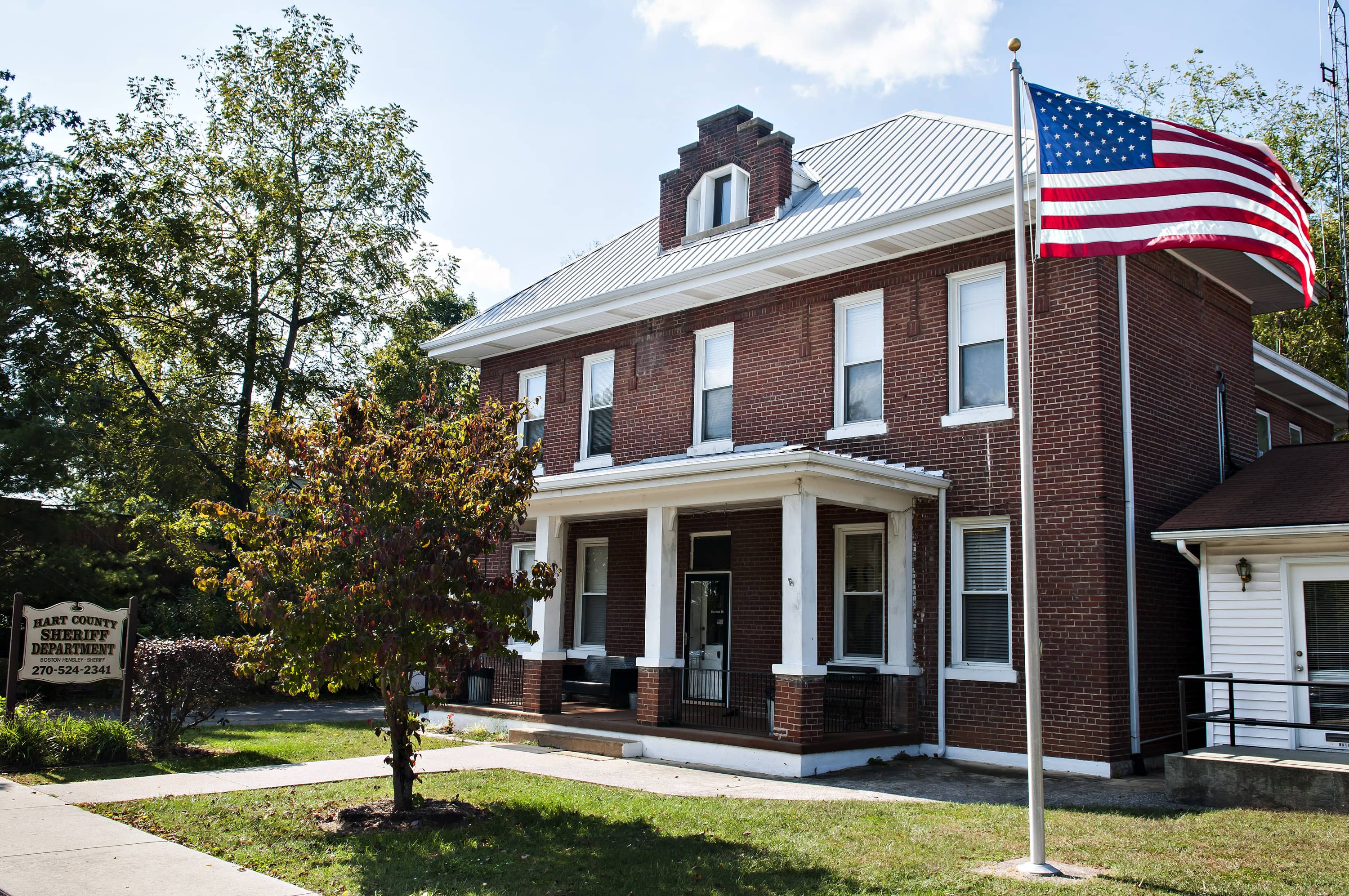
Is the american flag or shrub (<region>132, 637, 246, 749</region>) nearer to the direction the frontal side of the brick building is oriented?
the shrub

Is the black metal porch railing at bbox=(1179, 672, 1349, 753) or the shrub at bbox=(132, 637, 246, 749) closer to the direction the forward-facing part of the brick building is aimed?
the shrub

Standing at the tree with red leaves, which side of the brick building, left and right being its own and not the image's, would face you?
front

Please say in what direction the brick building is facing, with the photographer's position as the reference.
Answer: facing the viewer and to the left of the viewer

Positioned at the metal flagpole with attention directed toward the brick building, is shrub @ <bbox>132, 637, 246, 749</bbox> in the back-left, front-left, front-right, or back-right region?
front-left

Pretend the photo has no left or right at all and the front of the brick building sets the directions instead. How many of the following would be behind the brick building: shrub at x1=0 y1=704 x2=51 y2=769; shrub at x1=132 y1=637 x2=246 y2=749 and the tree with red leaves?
0

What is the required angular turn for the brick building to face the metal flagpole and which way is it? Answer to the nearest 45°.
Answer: approximately 45° to its left

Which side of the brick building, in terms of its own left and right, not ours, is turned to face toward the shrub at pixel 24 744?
front

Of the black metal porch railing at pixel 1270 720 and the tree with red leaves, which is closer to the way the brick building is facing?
the tree with red leaves

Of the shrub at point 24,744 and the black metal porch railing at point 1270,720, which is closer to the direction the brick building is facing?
the shrub

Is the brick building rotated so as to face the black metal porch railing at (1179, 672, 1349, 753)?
no

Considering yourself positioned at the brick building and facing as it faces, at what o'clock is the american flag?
The american flag is roughly at 10 o'clock from the brick building.

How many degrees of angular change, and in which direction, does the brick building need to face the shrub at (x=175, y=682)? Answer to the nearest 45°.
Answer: approximately 45° to its right
